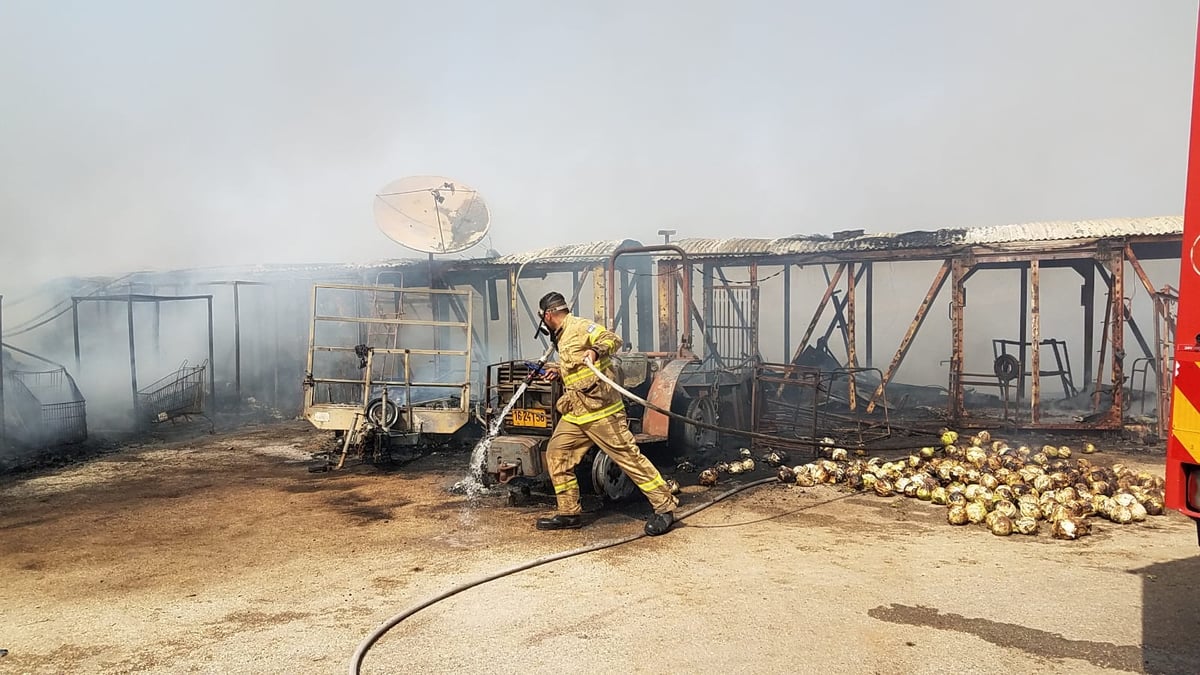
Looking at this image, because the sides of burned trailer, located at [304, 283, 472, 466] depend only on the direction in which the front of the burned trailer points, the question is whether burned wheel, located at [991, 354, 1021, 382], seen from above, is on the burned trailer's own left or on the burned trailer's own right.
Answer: on the burned trailer's own left

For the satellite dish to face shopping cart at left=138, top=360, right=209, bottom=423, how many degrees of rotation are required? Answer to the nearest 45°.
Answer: approximately 90° to its right

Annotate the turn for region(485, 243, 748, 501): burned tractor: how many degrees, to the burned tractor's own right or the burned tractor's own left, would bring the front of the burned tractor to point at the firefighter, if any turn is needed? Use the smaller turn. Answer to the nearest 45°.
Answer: approximately 45° to the burned tractor's own left

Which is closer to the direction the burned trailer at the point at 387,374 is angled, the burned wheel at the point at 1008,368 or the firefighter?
the firefighter

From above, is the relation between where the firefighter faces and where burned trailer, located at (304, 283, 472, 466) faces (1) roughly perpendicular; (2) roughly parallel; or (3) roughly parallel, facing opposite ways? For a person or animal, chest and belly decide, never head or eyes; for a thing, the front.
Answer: roughly perpendicular

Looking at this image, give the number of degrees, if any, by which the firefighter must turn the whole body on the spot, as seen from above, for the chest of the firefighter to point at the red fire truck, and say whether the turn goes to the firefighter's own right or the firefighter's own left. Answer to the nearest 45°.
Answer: approximately 135° to the firefighter's own left

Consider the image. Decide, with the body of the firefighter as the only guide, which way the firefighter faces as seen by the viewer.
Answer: to the viewer's left
